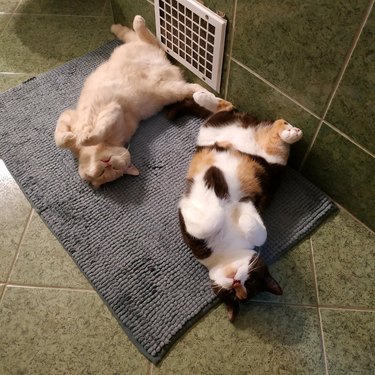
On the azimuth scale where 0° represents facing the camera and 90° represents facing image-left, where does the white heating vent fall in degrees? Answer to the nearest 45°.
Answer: approximately 45°

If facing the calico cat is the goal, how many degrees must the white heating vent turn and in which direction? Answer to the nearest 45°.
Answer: approximately 45° to its left
